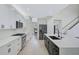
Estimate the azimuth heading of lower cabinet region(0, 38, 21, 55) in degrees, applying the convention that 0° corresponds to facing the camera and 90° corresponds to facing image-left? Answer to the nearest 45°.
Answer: approximately 315°
